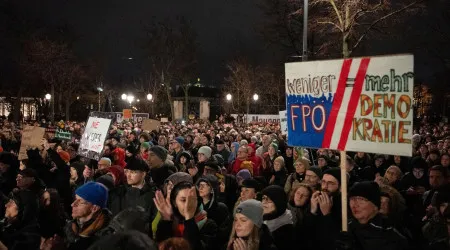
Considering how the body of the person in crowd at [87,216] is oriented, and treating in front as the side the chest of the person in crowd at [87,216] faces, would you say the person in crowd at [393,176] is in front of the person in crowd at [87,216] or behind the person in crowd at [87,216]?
behind

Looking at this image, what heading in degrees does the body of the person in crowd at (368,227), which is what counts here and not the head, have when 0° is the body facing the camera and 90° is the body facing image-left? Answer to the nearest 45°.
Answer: approximately 45°

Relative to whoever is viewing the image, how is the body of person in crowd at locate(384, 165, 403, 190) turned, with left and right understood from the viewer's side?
facing the viewer and to the left of the viewer

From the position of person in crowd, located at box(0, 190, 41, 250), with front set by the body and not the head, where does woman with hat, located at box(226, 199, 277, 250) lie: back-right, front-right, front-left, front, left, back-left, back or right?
back-left

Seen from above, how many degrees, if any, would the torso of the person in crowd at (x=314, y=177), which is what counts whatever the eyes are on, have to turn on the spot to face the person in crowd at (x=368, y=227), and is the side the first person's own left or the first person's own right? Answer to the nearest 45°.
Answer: approximately 45° to the first person's own left

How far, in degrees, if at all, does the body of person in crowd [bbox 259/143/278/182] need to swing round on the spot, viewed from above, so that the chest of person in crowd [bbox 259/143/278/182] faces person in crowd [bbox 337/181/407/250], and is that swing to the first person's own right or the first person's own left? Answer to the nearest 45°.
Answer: approximately 45° to the first person's own left
